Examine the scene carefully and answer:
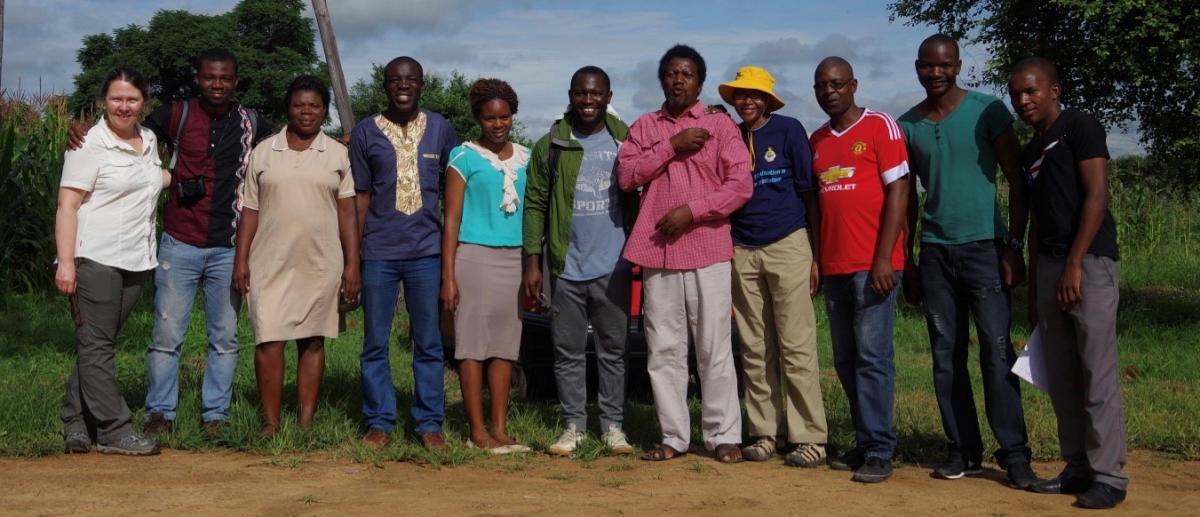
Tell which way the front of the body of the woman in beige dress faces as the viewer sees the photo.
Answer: toward the camera

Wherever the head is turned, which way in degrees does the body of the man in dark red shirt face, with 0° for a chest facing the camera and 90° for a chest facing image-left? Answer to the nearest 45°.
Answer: approximately 0°

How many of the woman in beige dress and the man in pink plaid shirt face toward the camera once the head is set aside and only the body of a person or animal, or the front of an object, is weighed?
2

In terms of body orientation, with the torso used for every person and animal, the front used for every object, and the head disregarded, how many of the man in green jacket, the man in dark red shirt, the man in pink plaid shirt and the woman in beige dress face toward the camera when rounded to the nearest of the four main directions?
4

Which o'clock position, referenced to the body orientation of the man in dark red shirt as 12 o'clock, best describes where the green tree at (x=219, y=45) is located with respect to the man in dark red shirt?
The green tree is roughly at 6 o'clock from the man in dark red shirt.

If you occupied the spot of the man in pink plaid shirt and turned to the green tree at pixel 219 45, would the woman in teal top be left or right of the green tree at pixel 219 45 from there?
left

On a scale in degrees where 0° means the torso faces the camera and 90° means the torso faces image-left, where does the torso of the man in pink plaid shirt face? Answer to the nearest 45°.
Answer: approximately 0°

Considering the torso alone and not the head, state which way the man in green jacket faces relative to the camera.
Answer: toward the camera

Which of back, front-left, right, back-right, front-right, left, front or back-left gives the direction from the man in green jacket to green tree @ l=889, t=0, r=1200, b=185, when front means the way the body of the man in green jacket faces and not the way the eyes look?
back-left

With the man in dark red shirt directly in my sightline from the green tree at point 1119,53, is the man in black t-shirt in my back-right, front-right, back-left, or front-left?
front-left

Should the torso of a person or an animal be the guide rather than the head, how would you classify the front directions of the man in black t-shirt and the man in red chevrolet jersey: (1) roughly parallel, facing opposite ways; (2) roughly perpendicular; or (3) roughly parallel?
roughly parallel

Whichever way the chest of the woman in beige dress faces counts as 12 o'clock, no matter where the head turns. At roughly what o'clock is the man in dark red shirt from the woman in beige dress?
The man in dark red shirt is roughly at 4 o'clock from the woman in beige dress.

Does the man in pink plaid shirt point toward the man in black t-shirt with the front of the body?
no

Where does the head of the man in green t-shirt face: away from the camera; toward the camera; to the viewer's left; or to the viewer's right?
toward the camera

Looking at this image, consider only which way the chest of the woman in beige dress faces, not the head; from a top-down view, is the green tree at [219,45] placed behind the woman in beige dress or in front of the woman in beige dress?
behind

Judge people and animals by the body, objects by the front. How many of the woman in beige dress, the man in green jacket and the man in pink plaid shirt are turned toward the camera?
3

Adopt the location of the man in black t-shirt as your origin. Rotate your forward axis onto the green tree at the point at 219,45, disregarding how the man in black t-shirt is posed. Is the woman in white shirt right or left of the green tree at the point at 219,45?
left

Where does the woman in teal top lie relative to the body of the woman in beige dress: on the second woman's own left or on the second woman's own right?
on the second woman's own left

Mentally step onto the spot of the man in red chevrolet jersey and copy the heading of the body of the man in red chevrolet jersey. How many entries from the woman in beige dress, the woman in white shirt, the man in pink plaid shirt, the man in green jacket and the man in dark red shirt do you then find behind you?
0

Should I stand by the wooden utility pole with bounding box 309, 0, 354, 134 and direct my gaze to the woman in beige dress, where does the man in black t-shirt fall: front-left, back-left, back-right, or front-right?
front-left
